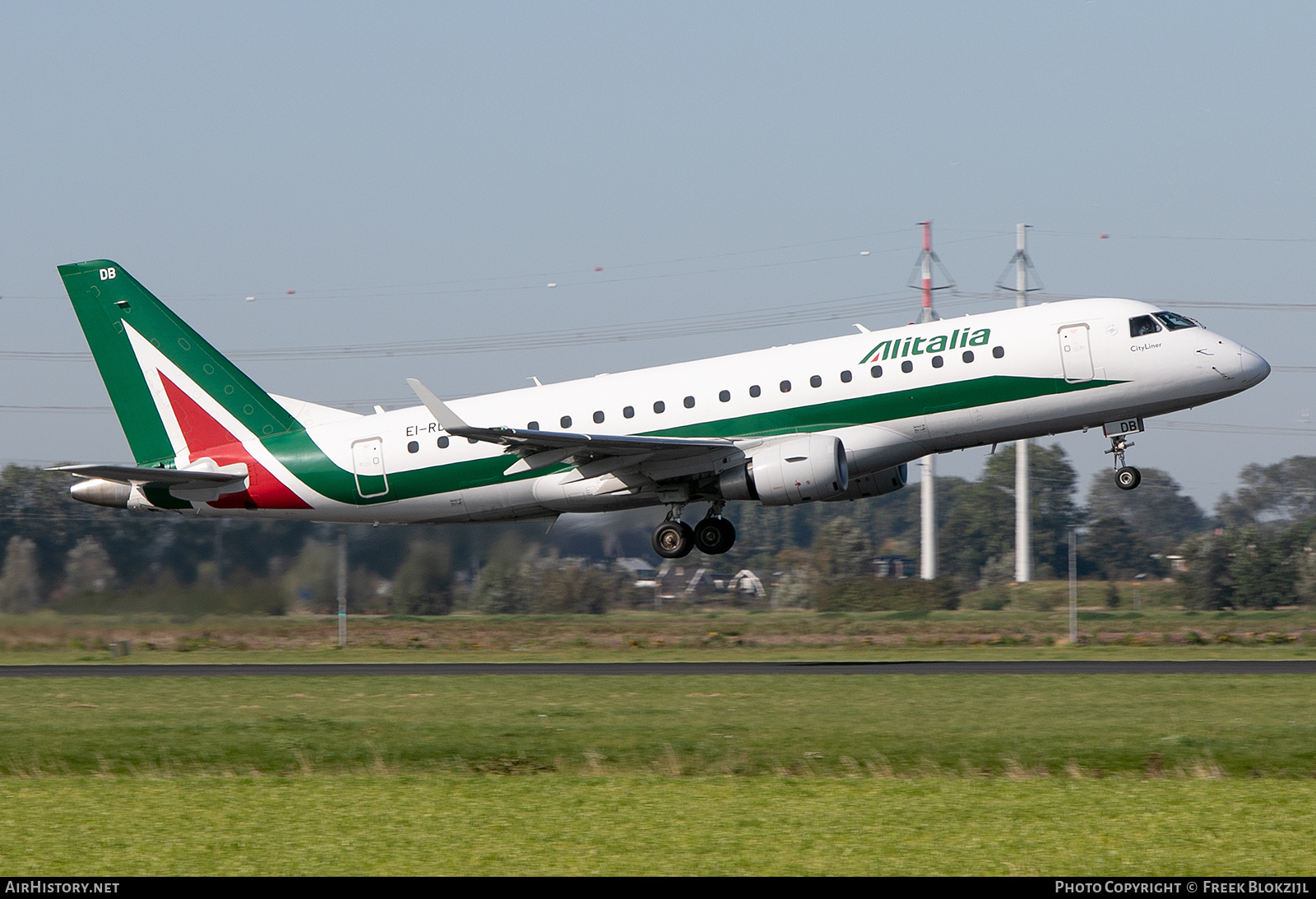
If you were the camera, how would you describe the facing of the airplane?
facing to the right of the viewer
